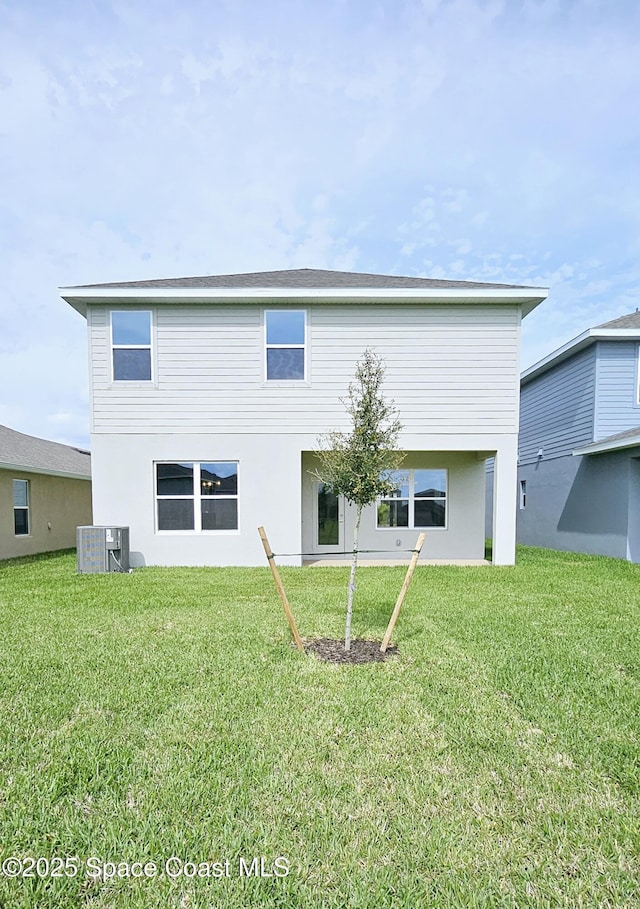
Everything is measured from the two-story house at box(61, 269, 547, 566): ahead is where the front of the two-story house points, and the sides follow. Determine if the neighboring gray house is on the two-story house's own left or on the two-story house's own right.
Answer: on the two-story house's own right

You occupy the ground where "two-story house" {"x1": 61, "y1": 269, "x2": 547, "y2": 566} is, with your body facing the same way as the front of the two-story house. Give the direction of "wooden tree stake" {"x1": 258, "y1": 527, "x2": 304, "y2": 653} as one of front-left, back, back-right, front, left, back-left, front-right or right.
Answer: back

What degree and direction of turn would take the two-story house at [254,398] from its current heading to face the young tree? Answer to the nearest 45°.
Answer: approximately 180°

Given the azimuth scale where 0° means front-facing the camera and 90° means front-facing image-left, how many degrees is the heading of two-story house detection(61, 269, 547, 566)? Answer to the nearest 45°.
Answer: approximately 180°

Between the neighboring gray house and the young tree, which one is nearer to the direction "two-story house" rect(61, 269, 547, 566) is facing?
the neighboring gray house
